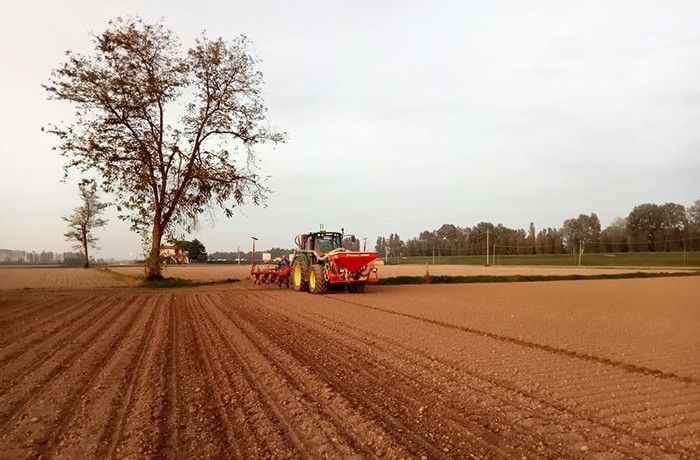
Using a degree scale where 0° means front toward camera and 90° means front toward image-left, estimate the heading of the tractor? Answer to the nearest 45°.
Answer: approximately 315°

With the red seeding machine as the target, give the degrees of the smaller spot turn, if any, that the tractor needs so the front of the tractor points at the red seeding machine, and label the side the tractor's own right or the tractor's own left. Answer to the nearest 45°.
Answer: approximately 180°
